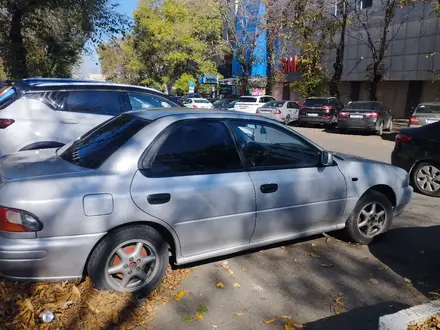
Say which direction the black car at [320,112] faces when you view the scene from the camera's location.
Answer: facing away from the viewer and to the right of the viewer

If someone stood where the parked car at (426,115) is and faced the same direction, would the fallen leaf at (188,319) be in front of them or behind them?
behind

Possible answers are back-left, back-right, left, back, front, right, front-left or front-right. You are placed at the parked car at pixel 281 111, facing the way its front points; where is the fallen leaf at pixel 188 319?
back-right

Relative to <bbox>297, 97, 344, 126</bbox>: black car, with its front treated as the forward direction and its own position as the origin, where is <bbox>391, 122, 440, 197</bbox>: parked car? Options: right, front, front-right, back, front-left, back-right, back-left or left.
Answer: back-right

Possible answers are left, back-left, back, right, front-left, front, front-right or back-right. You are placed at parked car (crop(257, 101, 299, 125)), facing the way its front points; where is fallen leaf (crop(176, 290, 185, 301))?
back-right

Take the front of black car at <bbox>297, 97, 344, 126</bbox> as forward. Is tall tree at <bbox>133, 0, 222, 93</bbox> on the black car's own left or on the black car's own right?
on the black car's own left

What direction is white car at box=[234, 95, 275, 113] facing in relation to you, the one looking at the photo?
facing away from the viewer and to the right of the viewer

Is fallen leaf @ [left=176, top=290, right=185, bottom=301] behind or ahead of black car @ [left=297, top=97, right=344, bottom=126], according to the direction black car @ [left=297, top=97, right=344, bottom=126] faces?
behind

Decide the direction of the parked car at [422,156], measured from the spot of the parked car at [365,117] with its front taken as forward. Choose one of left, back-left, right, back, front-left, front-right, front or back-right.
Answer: back-right

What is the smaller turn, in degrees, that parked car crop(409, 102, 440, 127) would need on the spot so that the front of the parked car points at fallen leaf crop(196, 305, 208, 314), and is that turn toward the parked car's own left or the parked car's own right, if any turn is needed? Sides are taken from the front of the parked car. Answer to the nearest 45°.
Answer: approximately 180°

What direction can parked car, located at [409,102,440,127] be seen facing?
away from the camera

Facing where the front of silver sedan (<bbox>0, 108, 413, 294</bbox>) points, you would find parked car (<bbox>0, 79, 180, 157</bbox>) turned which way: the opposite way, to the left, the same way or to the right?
the same way

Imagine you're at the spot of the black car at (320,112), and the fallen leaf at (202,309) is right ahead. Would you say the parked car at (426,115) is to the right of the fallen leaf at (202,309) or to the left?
left

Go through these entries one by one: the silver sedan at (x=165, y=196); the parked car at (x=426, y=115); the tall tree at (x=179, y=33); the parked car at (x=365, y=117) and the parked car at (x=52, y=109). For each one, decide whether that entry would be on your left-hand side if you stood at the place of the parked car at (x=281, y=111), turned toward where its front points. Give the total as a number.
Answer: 1

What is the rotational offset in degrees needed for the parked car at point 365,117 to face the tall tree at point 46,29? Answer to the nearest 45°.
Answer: approximately 135° to its left

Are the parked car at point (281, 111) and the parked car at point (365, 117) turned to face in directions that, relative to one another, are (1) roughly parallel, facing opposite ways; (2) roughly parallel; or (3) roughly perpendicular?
roughly parallel

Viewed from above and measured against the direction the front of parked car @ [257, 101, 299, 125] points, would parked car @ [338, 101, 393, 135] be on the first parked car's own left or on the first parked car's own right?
on the first parked car's own right

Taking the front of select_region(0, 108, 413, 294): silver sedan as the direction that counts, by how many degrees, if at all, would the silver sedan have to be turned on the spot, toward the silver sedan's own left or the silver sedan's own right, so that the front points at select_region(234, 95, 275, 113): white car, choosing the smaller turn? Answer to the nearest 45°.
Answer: approximately 45° to the silver sedan's own left

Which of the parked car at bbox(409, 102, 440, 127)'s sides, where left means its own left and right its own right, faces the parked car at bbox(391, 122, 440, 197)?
back
